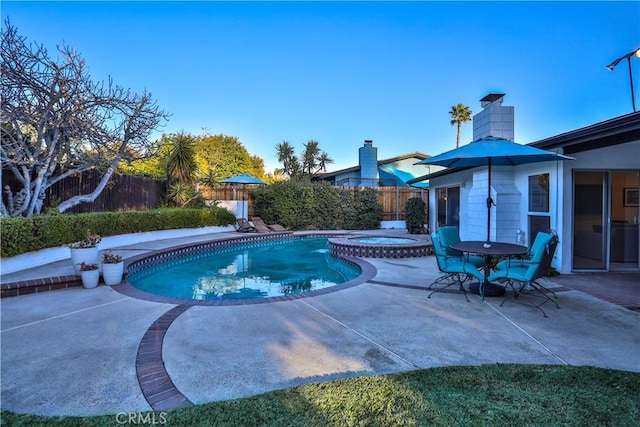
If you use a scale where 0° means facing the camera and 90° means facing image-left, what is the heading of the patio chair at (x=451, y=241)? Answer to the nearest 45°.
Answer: approximately 315°

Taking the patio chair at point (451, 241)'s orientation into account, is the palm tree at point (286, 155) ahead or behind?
behind

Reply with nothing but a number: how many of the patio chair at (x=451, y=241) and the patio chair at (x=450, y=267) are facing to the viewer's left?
0

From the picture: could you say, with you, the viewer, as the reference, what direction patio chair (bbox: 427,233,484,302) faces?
facing to the right of the viewer

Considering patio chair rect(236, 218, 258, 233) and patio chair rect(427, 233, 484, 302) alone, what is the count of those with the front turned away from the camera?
0

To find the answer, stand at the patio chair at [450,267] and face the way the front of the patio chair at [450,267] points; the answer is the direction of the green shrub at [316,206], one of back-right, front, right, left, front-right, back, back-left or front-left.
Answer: back-left

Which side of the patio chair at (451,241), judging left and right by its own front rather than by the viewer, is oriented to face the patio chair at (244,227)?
back

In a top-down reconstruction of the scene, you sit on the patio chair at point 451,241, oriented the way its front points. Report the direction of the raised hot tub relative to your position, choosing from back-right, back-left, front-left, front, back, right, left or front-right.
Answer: back

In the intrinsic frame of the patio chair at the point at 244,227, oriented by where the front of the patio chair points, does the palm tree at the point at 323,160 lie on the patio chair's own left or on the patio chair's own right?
on the patio chair's own left

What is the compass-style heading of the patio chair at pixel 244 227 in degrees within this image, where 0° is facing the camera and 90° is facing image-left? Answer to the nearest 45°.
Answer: approximately 315°

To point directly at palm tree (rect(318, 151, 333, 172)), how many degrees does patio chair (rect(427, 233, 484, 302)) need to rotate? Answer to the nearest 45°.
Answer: approximately 135° to its left

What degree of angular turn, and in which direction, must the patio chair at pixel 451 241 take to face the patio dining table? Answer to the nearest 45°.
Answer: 0° — it already faces it

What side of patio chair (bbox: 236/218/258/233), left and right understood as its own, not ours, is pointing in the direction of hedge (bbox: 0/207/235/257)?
right

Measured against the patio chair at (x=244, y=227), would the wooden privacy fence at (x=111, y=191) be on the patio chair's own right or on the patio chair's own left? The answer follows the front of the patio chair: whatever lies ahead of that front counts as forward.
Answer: on the patio chair's own right
